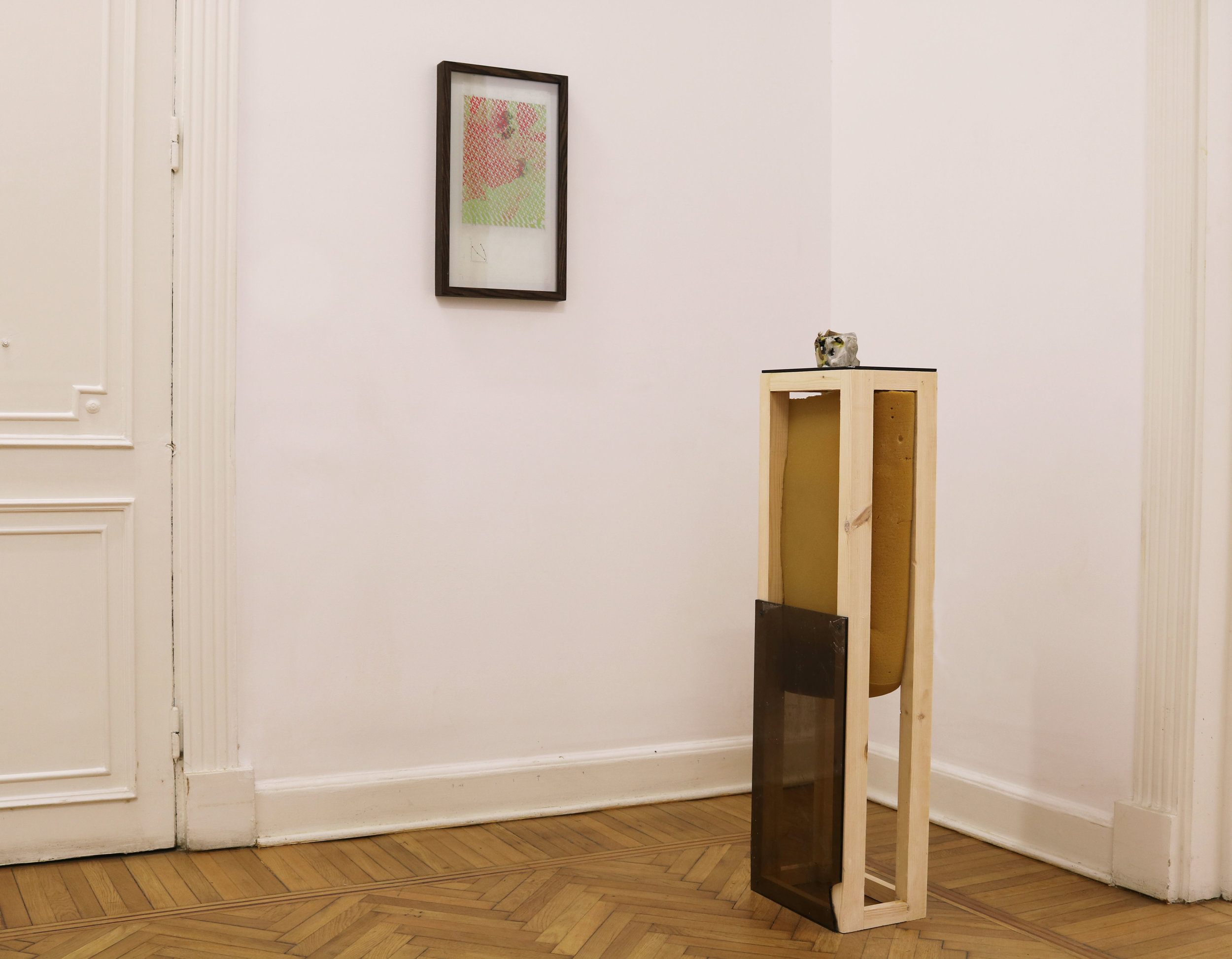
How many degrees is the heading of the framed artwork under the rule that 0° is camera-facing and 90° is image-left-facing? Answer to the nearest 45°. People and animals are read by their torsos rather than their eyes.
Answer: approximately 315°

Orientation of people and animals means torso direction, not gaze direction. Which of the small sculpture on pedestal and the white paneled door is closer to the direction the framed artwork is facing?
the small sculpture on pedestal

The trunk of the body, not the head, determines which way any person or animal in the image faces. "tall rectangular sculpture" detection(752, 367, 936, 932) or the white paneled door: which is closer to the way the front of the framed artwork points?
the tall rectangular sculpture

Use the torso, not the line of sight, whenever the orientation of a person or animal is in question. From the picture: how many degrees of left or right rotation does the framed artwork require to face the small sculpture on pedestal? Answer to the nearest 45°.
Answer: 0° — it already faces it

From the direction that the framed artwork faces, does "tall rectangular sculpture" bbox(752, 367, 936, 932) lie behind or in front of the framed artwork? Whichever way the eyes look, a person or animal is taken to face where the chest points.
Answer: in front

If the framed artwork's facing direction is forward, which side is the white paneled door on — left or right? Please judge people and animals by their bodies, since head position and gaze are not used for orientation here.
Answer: on its right

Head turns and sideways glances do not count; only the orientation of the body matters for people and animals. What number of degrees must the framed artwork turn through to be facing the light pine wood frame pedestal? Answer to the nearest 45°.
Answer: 0° — it already faces it
